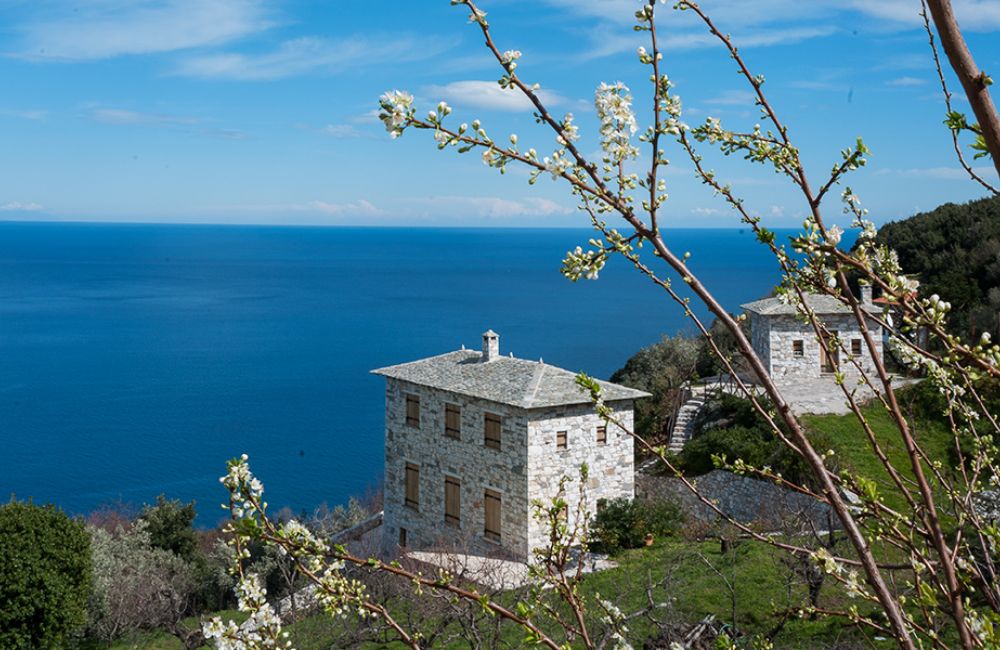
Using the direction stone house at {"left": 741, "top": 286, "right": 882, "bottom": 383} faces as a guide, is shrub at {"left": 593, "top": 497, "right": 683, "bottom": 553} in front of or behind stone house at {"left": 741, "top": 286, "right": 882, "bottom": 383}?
in front

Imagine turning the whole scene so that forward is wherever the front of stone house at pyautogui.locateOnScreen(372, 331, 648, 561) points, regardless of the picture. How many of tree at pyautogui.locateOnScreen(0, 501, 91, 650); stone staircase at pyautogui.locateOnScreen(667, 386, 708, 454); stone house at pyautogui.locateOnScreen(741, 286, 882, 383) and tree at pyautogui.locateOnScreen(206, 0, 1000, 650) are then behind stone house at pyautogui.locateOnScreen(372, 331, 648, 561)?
2

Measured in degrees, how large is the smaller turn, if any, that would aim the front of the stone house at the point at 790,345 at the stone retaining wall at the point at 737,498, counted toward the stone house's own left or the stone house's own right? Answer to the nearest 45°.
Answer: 0° — it already faces it

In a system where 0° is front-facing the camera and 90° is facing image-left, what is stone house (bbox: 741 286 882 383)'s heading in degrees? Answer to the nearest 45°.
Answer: approximately 0°

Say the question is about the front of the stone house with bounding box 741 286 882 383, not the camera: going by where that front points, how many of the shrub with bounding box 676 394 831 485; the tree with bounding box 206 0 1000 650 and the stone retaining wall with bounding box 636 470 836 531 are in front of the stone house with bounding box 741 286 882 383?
3

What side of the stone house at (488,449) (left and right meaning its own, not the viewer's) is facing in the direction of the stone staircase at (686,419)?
back

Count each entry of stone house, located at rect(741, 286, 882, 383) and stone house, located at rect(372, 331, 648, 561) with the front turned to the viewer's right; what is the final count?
0

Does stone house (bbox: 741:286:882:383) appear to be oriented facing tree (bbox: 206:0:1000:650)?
yes

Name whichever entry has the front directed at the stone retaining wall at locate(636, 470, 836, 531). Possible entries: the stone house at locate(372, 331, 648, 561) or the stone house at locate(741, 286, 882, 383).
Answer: the stone house at locate(741, 286, 882, 383)

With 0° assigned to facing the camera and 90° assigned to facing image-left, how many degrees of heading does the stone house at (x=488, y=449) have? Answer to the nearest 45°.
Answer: approximately 45°
